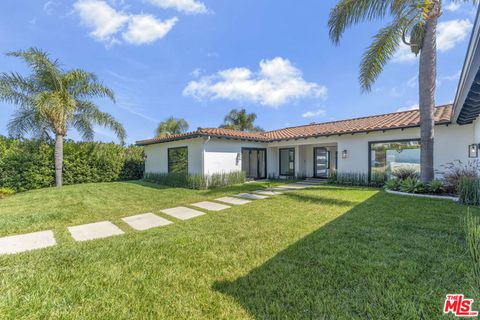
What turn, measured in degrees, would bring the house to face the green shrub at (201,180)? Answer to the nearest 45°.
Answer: approximately 45° to its right

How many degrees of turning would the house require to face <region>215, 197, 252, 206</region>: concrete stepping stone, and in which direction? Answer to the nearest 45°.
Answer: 0° — it already faces it

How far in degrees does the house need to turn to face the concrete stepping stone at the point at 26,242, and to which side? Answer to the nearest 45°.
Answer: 0° — it already faces it

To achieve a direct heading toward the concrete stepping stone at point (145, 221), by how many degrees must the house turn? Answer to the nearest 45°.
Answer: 0° — it already faces it

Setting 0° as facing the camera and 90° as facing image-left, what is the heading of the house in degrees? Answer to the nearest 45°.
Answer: approximately 45°

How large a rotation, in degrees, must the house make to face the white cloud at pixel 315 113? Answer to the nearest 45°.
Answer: approximately 135° to its right

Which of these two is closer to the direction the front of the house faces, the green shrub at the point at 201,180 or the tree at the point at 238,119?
the green shrub

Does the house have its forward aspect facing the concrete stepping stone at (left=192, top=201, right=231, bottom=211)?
yes
